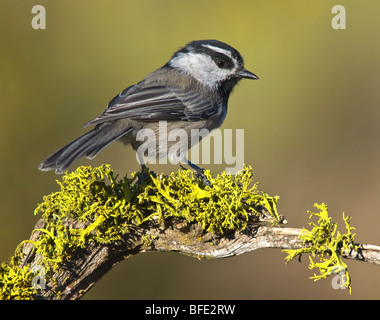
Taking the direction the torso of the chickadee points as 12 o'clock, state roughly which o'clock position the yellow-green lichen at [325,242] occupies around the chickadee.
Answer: The yellow-green lichen is roughly at 12 o'clock from the chickadee.

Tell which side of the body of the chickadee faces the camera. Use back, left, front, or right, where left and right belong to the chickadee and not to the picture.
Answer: right
